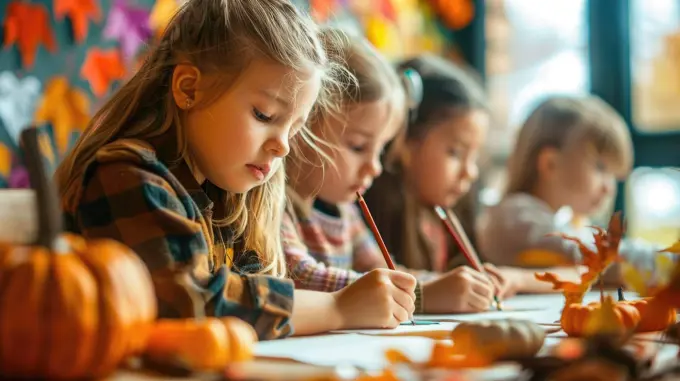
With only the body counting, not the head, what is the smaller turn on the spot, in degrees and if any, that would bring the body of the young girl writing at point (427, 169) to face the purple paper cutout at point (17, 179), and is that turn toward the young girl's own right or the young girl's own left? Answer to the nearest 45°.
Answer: approximately 135° to the young girl's own right

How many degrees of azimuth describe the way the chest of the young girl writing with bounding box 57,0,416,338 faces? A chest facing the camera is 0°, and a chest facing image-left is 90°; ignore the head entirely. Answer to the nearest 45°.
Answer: approximately 315°

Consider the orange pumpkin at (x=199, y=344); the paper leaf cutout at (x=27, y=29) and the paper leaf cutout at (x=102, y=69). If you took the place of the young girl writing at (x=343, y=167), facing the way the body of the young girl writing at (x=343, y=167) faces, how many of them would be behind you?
2

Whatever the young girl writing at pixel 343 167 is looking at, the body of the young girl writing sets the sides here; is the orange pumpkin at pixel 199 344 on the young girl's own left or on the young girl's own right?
on the young girl's own right

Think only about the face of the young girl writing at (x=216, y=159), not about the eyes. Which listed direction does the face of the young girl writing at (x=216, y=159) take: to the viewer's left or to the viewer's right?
to the viewer's right

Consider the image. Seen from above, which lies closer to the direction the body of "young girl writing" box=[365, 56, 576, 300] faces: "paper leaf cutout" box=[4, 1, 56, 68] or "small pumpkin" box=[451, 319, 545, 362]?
the small pumpkin

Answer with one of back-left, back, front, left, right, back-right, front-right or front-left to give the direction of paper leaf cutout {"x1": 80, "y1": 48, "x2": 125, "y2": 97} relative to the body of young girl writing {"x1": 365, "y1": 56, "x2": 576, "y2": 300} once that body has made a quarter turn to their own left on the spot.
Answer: back-left

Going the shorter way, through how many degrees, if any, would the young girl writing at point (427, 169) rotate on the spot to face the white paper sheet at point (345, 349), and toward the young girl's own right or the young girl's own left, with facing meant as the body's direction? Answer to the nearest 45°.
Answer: approximately 45° to the young girl's own right
